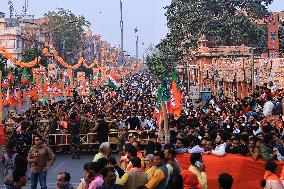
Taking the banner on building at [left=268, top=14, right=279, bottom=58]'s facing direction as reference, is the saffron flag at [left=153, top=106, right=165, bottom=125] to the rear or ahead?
ahead

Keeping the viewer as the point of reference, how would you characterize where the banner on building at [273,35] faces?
facing the viewer and to the left of the viewer
